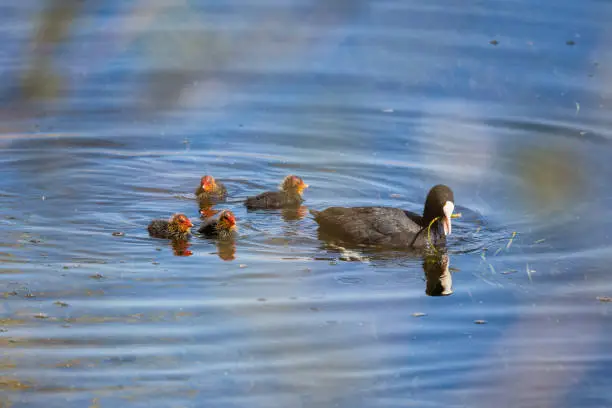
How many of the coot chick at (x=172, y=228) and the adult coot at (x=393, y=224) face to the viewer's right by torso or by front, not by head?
2

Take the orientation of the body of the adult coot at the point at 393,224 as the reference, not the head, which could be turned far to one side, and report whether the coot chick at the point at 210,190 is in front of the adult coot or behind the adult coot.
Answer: behind

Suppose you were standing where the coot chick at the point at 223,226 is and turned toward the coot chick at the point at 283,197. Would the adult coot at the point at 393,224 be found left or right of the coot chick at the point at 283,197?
right

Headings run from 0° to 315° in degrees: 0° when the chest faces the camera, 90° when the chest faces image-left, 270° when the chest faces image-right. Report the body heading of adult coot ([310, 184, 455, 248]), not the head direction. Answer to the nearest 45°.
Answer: approximately 270°

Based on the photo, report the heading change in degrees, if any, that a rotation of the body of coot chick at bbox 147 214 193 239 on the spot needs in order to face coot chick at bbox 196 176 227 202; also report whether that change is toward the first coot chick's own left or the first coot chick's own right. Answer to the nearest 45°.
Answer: approximately 90° to the first coot chick's own left

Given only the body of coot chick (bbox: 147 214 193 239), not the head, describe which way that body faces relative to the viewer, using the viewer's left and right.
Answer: facing to the right of the viewer

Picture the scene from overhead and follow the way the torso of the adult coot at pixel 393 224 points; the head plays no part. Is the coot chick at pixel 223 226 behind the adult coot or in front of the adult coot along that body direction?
behind

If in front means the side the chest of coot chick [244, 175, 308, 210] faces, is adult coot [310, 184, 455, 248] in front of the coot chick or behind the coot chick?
in front

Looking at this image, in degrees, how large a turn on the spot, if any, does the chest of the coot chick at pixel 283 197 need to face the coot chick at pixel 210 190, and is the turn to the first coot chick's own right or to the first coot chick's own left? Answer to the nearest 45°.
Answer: approximately 180°

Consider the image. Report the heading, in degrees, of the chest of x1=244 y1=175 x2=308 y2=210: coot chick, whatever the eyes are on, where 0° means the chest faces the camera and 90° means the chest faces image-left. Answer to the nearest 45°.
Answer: approximately 270°

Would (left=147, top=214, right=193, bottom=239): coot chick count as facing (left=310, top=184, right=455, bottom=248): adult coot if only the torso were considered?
yes
